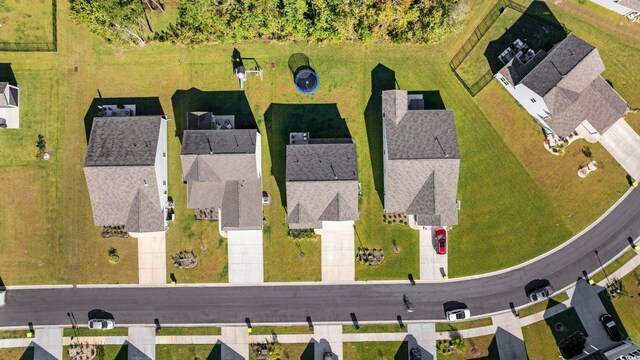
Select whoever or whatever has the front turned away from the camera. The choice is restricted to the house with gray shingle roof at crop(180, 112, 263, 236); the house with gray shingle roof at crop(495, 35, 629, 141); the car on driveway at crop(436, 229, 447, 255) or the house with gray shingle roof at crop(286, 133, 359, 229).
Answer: the car on driveway

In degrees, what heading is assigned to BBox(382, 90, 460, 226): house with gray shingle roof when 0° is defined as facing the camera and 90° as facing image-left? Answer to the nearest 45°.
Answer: approximately 0°

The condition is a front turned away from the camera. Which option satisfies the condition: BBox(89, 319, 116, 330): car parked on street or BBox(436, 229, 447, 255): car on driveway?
the car on driveway

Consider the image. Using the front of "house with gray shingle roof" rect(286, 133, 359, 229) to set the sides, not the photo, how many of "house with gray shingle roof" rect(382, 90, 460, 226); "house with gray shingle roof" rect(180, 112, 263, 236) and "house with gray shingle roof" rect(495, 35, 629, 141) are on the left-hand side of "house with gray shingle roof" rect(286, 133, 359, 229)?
2

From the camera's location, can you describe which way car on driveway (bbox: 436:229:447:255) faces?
facing away from the viewer

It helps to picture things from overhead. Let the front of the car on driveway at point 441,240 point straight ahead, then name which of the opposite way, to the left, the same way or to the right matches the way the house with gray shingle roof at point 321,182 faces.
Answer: the opposite way

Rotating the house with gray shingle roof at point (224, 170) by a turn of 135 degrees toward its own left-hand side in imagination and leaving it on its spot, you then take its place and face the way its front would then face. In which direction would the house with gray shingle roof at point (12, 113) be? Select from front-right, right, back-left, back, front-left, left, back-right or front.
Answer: back-left

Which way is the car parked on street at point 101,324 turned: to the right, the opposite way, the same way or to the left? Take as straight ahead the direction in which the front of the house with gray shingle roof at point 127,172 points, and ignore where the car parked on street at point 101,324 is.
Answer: to the left
